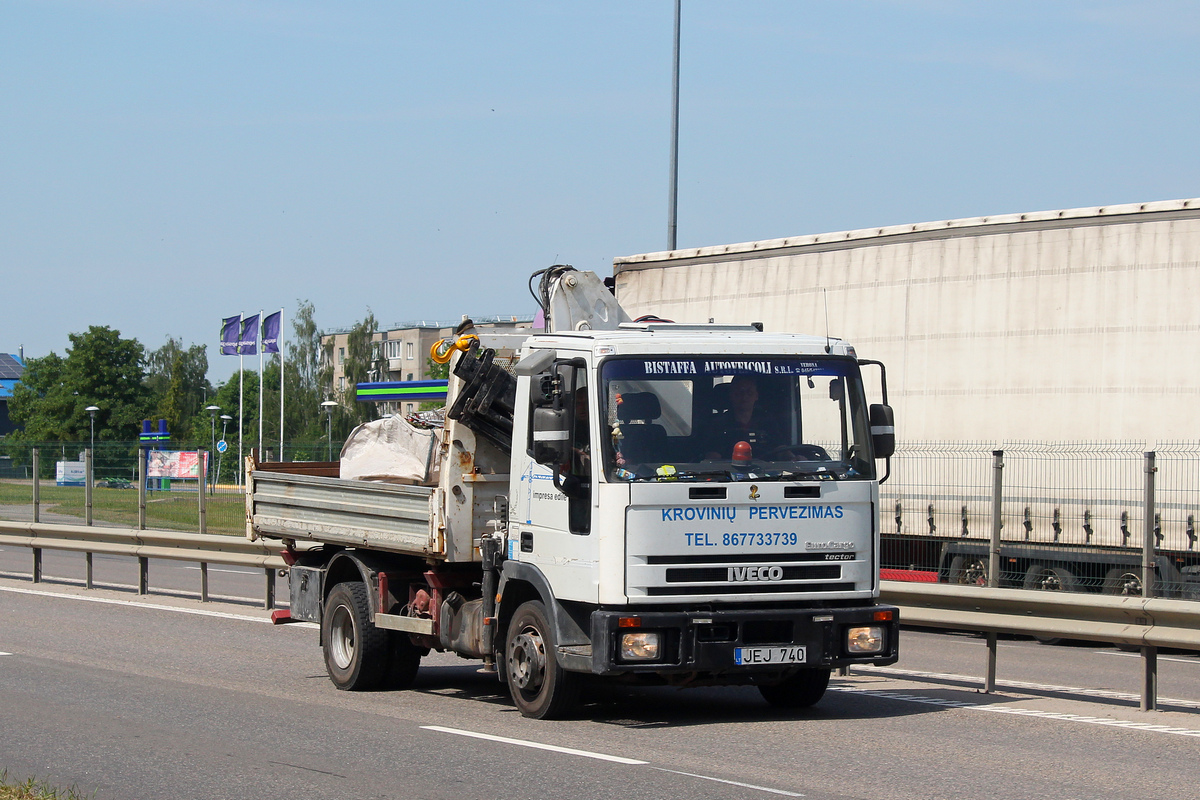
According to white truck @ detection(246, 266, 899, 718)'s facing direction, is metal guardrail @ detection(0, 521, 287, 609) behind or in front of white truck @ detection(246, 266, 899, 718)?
behind

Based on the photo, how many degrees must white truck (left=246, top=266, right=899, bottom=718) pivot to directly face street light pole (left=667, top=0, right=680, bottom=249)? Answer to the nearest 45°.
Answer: approximately 135° to its left

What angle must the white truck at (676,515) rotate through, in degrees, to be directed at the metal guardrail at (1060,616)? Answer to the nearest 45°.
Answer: approximately 90° to its left

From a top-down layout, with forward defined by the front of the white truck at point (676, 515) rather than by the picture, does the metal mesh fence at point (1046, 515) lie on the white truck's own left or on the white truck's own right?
on the white truck's own left

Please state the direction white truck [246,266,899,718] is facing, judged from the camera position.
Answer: facing the viewer and to the right of the viewer
